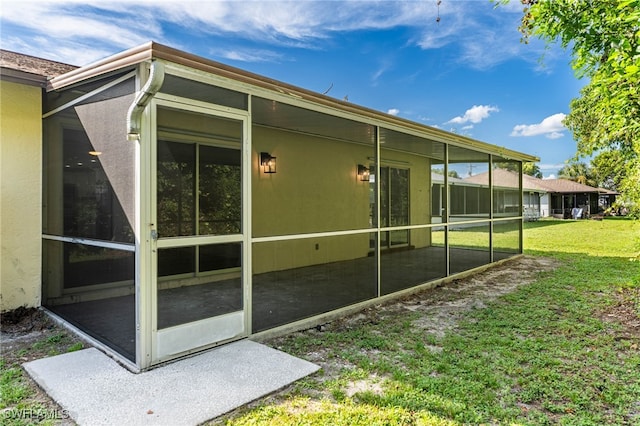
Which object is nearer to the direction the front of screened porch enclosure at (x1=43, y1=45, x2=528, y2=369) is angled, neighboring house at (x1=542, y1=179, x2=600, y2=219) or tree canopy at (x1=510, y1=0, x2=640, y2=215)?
the tree canopy

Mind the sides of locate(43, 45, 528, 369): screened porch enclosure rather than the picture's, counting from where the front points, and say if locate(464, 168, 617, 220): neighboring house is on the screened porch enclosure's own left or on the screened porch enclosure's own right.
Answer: on the screened porch enclosure's own left

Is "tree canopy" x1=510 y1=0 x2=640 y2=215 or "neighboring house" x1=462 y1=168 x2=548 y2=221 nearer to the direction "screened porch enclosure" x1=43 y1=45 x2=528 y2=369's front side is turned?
the tree canopy

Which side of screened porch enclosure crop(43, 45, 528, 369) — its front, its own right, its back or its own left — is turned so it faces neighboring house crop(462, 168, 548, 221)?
left

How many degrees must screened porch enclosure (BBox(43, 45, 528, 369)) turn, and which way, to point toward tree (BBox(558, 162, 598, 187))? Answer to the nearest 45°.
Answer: approximately 90° to its left

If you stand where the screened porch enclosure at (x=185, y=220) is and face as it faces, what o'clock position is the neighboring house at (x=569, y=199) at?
The neighboring house is roughly at 9 o'clock from the screened porch enclosure.

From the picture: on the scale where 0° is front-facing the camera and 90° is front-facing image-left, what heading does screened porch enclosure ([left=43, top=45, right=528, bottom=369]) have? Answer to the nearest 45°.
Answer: approximately 315°
